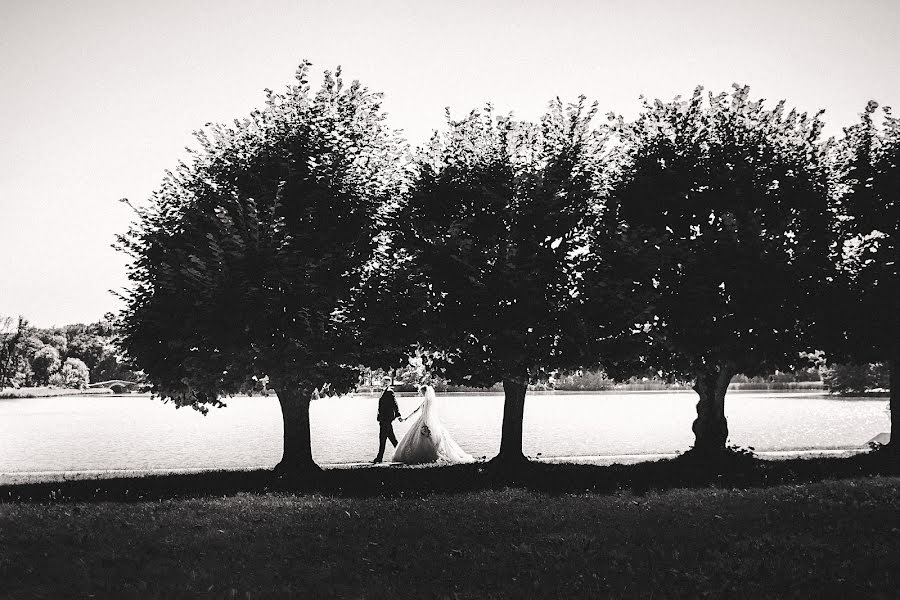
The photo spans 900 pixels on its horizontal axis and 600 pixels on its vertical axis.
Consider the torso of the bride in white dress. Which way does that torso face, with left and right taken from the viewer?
facing to the left of the viewer
